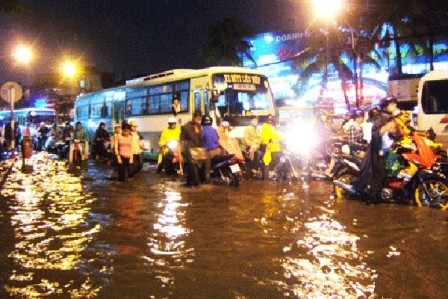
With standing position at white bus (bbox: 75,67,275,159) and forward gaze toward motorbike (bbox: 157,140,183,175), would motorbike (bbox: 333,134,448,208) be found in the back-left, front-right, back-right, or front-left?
front-left

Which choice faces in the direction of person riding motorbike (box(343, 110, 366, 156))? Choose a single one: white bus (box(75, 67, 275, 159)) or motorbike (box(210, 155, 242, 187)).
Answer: the white bus

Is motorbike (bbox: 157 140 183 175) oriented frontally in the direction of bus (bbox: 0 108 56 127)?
no

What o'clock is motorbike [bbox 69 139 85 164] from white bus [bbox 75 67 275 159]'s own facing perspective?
The motorbike is roughly at 6 o'clock from the white bus.

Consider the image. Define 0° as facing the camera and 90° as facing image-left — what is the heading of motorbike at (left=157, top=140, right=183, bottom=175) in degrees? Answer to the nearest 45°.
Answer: approximately 0°

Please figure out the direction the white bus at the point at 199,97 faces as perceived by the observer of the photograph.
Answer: facing the viewer and to the right of the viewer

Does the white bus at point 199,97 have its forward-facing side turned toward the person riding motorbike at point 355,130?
yes

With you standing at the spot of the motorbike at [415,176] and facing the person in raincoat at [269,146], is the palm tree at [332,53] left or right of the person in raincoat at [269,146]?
right

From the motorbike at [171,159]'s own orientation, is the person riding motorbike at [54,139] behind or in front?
behind

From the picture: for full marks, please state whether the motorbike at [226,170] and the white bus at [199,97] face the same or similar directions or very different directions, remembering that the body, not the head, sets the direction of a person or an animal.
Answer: very different directions

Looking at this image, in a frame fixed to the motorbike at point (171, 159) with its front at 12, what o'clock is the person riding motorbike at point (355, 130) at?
The person riding motorbike is roughly at 10 o'clock from the motorbike.

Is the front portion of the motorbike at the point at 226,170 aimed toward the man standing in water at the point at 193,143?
no

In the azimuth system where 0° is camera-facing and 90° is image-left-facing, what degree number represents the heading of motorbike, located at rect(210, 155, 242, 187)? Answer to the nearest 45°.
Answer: approximately 135°

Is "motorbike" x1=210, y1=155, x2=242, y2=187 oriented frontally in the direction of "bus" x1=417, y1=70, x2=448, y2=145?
no
